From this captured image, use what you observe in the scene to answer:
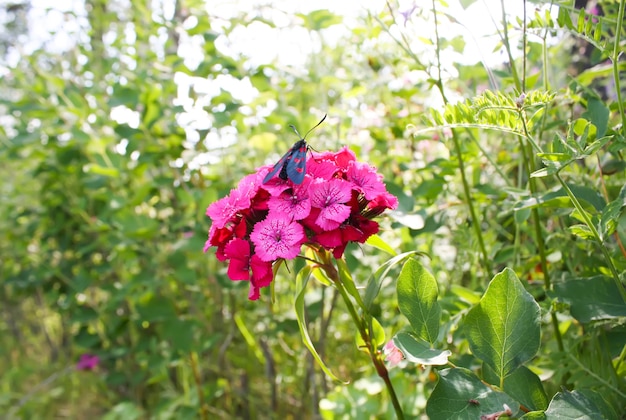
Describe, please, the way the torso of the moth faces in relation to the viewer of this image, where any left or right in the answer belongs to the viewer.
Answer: facing away from the viewer and to the right of the viewer
